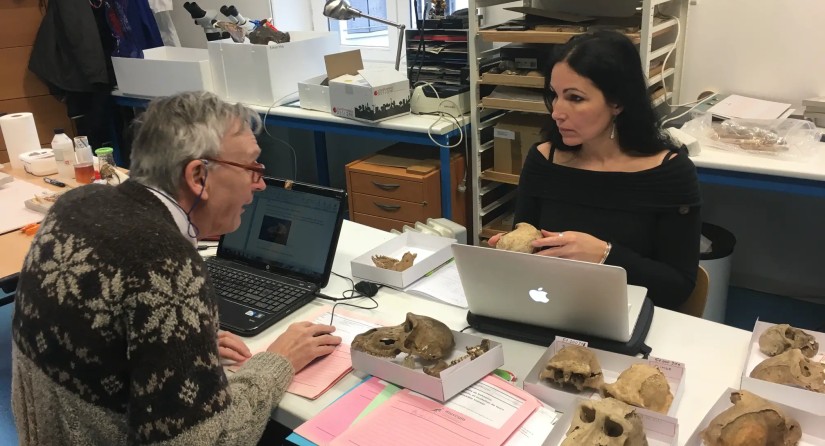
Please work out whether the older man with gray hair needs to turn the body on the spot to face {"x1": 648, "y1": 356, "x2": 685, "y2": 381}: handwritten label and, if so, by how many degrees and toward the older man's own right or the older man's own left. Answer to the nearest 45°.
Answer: approximately 45° to the older man's own right

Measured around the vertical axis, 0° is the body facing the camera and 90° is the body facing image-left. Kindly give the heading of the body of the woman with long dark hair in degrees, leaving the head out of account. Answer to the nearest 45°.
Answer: approximately 45°

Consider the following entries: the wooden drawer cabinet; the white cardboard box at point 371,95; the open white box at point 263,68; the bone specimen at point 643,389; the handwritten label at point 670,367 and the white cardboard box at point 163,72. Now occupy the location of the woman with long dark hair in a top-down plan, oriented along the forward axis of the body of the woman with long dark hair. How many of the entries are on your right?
4

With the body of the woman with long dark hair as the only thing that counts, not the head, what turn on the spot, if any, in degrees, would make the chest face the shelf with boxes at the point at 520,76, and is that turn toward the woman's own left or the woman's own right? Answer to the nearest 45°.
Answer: approximately 135° to the woman's own right

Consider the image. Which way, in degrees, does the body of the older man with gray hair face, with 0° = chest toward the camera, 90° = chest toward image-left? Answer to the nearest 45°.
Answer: approximately 225°

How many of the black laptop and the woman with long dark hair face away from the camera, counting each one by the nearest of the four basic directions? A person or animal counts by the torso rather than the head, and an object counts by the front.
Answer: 0

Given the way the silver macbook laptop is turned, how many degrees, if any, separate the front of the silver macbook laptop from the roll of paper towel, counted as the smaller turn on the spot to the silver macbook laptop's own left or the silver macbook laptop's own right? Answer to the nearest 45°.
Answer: approximately 90° to the silver macbook laptop's own left

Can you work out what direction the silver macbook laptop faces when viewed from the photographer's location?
facing away from the viewer and to the right of the viewer

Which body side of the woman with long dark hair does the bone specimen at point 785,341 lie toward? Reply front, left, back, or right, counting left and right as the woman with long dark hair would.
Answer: left

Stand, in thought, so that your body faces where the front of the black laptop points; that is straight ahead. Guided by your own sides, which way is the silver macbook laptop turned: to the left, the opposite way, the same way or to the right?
the opposite way

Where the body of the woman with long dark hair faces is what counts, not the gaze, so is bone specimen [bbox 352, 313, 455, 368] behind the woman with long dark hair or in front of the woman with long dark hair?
in front

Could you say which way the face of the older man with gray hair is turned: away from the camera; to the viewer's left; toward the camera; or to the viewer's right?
to the viewer's right

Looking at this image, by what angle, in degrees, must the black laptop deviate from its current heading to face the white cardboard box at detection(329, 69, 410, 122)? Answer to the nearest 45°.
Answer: approximately 135° to its right
